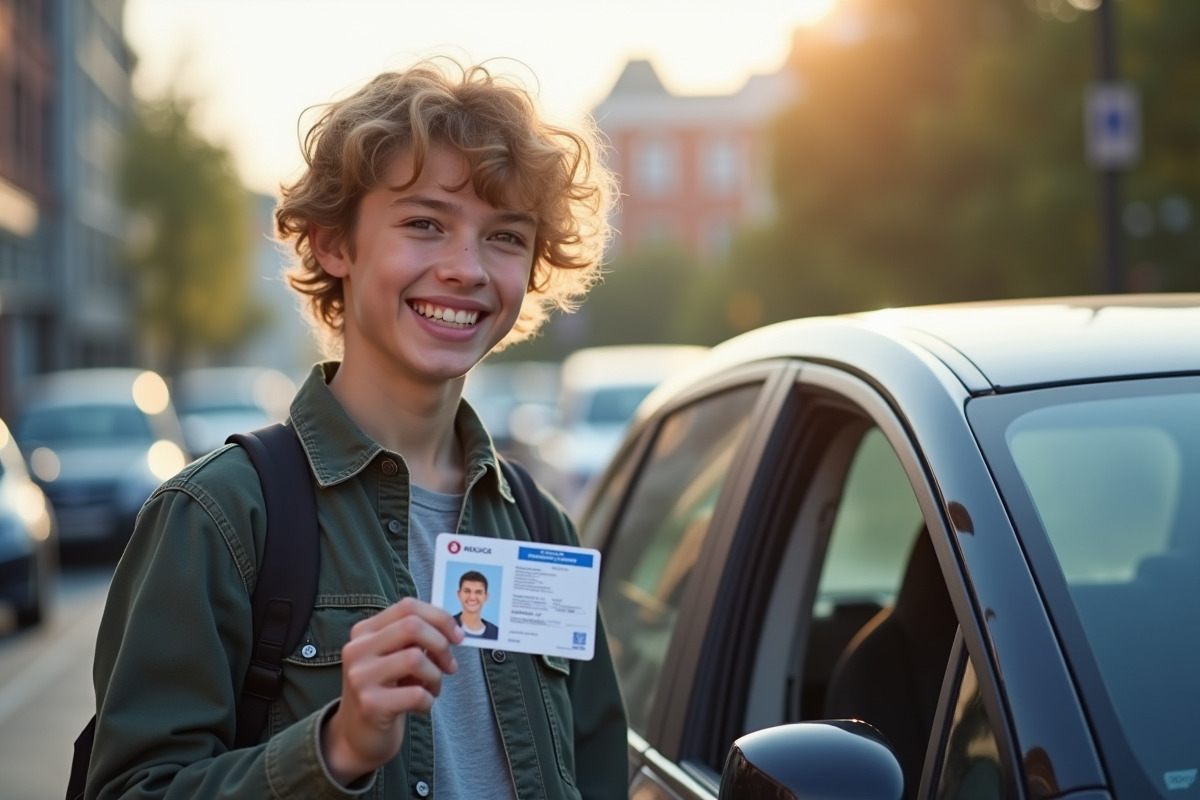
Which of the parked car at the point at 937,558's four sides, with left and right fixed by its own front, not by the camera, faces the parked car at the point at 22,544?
back

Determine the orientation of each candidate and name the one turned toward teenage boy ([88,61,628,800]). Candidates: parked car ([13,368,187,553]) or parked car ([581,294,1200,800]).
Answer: parked car ([13,368,187,553])

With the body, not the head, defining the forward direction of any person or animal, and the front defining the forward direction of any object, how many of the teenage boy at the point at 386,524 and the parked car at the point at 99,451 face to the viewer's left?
0

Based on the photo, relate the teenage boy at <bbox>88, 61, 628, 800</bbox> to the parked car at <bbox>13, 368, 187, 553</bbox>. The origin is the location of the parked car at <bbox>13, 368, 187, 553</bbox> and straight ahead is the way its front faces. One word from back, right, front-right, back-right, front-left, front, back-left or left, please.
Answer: front

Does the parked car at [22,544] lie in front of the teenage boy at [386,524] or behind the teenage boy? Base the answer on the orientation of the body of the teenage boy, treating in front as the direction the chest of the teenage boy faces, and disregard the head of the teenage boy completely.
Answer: behind

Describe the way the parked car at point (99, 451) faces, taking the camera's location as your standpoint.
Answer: facing the viewer

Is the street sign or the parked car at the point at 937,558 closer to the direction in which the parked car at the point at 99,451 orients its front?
the parked car

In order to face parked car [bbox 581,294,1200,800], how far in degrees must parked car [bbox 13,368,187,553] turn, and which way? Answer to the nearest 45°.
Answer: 0° — it already faces it

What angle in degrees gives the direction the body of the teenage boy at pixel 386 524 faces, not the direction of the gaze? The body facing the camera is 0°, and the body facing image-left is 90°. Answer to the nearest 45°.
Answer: approximately 315°

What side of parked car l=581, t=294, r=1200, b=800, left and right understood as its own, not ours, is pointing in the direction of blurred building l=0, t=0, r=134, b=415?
back

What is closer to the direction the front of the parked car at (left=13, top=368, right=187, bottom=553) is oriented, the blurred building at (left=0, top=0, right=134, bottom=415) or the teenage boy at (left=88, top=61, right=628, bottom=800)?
the teenage boy

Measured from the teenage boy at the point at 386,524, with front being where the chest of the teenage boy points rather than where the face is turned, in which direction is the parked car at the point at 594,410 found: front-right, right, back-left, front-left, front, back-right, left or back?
back-left
